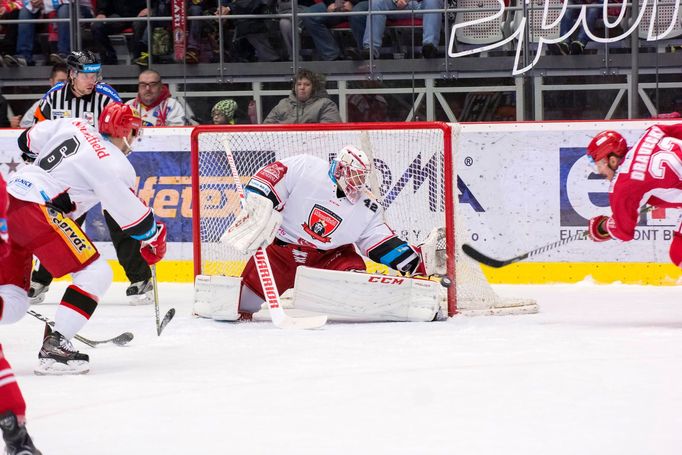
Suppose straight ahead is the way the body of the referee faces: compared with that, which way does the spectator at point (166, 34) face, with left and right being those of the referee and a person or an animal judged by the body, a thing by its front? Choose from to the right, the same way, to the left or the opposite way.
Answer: the same way

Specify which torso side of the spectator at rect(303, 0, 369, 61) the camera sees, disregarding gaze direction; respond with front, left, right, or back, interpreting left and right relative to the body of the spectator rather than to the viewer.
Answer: front

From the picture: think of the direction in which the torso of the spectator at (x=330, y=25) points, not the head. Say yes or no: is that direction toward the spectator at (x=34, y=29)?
no

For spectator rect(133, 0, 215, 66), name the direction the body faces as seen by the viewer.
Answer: toward the camera

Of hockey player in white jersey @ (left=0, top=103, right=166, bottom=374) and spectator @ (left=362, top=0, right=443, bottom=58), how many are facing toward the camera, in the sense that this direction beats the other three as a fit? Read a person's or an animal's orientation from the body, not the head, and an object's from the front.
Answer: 1

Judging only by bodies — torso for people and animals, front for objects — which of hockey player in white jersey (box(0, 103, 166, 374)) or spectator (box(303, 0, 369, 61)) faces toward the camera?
the spectator

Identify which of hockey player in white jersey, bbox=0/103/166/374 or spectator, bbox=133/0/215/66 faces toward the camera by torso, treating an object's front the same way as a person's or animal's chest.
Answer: the spectator

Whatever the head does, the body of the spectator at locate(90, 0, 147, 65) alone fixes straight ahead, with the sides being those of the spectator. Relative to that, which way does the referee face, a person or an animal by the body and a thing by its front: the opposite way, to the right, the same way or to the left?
the same way

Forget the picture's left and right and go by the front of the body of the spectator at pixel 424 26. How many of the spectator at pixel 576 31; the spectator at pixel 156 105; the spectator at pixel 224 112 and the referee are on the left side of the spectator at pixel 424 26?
1

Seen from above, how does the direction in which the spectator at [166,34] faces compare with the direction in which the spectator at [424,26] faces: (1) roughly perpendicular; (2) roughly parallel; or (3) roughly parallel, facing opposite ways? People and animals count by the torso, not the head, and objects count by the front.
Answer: roughly parallel

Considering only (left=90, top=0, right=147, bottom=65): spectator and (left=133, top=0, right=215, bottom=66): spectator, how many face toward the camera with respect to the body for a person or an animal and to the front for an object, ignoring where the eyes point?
2

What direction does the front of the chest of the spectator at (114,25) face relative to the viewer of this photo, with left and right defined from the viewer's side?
facing the viewer

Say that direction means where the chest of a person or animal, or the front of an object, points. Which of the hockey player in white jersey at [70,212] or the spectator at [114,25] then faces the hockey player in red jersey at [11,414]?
the spectator

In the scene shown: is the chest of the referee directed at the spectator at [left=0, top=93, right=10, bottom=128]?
no

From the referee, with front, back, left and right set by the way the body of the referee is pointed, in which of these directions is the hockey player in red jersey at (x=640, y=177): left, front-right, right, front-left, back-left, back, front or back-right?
front-left

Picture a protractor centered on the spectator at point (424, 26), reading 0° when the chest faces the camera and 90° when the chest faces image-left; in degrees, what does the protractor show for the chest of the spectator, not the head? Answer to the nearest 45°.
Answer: approximately 0°

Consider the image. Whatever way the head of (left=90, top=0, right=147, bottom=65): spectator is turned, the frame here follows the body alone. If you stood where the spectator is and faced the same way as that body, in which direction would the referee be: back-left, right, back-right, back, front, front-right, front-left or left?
front

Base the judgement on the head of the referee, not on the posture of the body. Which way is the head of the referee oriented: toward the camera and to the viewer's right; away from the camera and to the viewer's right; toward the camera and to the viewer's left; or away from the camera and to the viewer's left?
toward the camera and to the viewer's right
